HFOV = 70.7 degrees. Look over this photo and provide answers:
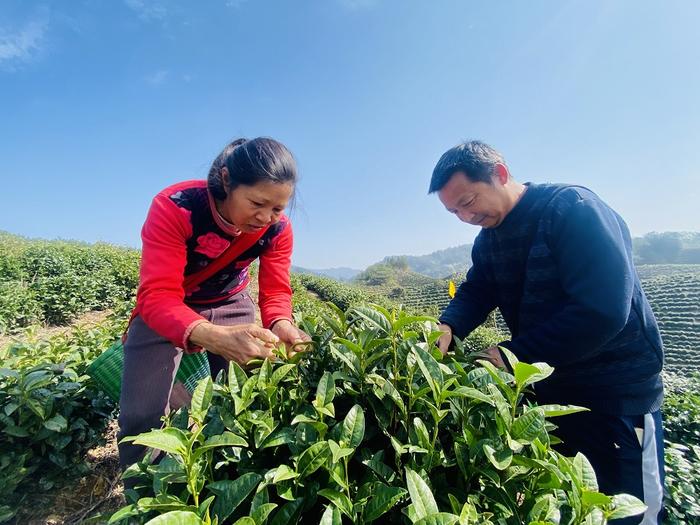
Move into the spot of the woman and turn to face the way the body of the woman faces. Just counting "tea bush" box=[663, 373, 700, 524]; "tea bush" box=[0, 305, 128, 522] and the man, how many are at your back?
1

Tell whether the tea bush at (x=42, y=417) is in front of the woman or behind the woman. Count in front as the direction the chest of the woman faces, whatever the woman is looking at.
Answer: behind

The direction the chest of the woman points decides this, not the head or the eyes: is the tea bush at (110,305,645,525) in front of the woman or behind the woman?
in front

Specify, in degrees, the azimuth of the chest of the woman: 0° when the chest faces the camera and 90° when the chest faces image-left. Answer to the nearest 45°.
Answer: approximately 315°

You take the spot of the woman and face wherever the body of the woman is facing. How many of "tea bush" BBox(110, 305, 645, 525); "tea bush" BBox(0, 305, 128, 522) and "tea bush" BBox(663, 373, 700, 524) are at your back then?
1

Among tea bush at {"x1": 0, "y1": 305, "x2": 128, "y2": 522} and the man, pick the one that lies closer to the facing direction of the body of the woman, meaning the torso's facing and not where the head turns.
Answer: the man

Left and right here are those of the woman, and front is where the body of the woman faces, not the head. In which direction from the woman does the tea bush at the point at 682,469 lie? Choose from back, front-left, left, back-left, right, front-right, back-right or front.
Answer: front-left
